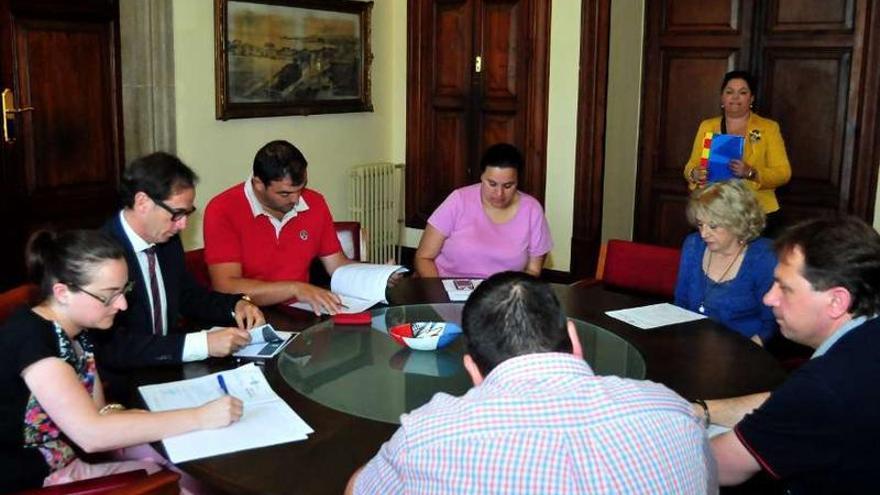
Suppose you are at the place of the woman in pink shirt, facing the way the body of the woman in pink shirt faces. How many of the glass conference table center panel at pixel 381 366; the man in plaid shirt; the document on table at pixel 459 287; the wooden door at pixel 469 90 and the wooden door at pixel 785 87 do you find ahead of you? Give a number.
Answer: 3

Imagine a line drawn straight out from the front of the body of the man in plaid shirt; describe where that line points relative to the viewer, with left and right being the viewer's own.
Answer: facing away from the viewer

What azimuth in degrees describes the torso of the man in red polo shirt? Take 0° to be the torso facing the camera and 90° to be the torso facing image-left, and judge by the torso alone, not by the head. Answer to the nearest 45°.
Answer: approximately 315°

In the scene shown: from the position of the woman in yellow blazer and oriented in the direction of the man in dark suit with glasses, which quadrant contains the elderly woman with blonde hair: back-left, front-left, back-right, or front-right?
front-left

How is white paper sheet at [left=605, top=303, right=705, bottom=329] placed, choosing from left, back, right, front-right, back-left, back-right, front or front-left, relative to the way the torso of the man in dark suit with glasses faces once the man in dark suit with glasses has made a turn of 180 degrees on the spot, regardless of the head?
back-right

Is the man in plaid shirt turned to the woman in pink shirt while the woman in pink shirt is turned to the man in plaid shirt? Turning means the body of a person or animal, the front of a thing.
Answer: yes

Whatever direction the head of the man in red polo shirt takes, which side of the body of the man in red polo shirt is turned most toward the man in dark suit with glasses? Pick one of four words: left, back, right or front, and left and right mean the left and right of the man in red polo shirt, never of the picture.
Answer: right

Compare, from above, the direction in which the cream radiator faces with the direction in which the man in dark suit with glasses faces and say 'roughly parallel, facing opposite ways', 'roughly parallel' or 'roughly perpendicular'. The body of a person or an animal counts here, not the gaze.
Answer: roughly perpendicular

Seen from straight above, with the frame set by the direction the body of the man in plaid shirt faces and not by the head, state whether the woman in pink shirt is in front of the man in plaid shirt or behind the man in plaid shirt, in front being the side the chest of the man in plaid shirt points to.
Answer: in front

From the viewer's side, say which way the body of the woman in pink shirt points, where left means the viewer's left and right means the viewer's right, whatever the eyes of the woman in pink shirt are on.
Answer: facing the viewer

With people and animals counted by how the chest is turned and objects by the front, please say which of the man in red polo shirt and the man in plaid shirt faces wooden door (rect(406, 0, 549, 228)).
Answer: the man in plaid shirt

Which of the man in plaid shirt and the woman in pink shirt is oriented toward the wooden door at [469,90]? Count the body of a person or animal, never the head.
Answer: the man in plaid shirt

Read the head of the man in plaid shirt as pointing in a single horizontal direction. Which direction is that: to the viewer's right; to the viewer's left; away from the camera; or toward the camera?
away from the camera

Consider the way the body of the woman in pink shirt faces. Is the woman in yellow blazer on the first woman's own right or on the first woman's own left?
on the first woman's own left

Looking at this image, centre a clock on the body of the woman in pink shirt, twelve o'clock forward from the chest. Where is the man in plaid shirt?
The man in plaid shirt is roughly at 12 o'clock from the woman in pink shirt.

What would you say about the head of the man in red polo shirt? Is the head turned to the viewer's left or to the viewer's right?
to the viewer's right

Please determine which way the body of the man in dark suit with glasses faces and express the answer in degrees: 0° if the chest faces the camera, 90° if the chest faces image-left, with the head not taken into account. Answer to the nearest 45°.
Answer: approximately 315°

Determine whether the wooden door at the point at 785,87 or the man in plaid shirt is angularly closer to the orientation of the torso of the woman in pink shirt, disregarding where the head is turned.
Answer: the man in plaid shirt

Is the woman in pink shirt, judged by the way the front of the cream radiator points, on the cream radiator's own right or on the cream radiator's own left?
on the cream radiator's own left
